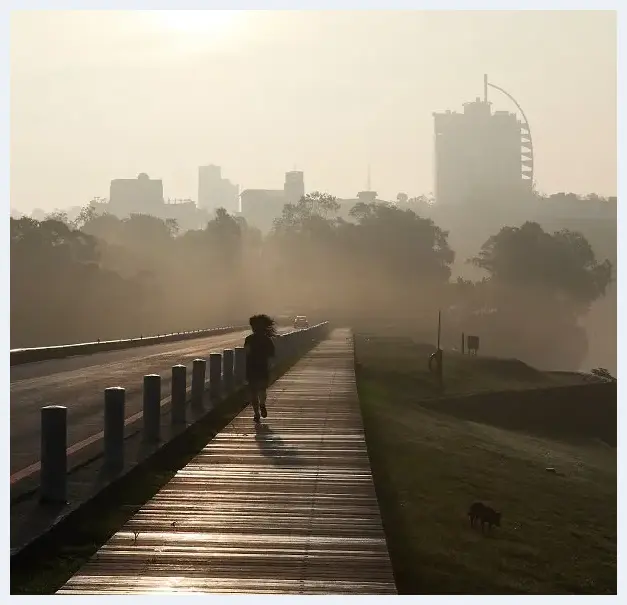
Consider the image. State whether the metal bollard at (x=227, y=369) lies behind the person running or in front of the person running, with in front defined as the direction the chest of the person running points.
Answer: in front

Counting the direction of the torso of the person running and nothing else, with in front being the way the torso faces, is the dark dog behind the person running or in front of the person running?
behind

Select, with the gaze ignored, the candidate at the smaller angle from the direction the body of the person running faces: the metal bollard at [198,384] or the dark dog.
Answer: the metal bollard

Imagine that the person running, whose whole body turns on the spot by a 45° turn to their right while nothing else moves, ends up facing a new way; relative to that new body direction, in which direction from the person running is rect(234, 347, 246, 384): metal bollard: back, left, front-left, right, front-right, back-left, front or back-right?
front-left

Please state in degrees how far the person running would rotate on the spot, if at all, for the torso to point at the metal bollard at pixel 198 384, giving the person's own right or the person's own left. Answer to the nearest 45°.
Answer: approximately 45° to the person's own left

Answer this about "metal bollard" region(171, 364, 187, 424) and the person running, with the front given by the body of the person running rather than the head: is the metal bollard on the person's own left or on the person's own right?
on the person's own left

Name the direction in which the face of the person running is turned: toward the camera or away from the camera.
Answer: away from the camera

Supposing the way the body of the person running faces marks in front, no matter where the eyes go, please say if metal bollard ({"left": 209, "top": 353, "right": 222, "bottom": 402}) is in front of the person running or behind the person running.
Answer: in front

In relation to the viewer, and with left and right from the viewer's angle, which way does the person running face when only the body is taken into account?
facing away from the viewer

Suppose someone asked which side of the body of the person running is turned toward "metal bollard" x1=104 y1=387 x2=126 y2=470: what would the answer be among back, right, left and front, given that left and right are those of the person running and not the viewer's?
back
